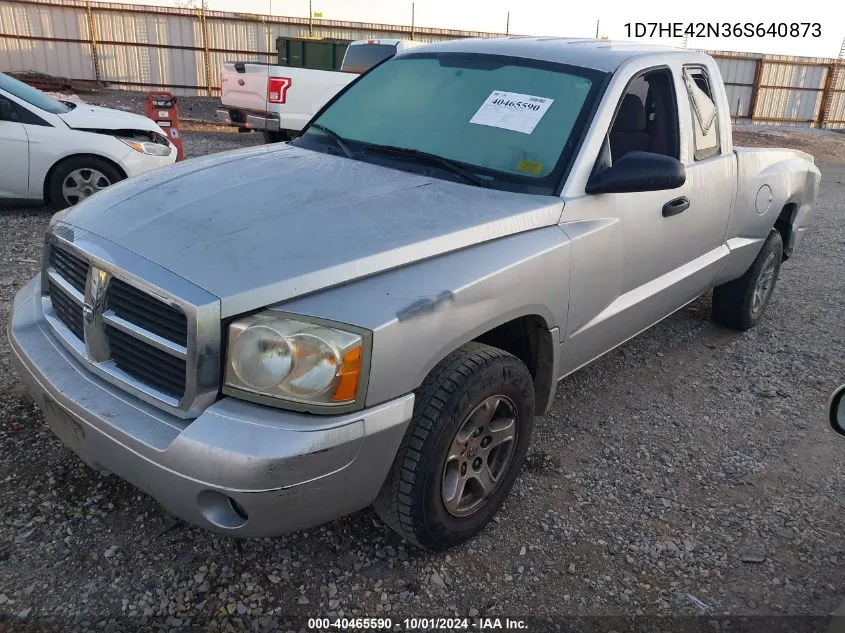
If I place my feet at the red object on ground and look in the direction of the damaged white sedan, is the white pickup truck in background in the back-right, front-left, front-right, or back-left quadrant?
back-left

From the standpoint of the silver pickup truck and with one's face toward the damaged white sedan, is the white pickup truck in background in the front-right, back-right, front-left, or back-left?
front-right

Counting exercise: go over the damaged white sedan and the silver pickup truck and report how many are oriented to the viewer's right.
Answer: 1

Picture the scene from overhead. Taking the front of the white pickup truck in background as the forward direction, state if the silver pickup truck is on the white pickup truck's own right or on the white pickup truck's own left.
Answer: on the white pickup truck's own right

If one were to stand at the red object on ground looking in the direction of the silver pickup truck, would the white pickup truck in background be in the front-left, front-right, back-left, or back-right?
back-left

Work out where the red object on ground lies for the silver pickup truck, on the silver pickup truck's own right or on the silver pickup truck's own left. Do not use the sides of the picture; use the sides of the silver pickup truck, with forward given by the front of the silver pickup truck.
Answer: on the silver pickup truck's own right

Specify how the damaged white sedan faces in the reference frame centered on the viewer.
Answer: facing to the right of the viewer

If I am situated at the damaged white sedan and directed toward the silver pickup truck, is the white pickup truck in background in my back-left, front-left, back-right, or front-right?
back-left

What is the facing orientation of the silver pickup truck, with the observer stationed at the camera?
facing the viewer and to the left of the viewer

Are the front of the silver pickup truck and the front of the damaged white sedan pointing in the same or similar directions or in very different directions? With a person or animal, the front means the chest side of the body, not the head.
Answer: very different directions

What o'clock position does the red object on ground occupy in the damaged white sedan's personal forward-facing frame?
The red object on ground is roughly at 10 o'clock from the damaged white sedan.

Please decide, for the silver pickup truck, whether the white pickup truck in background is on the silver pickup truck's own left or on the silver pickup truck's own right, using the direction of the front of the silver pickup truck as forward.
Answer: on the silver pickup truck's own right

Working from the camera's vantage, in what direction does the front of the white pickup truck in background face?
facing away from the viewer and to the right of the viewer
